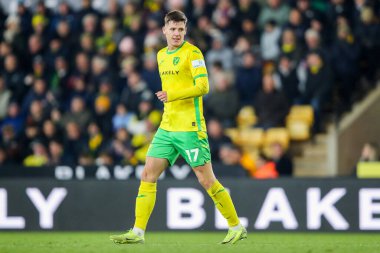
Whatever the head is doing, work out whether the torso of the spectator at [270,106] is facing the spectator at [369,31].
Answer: no

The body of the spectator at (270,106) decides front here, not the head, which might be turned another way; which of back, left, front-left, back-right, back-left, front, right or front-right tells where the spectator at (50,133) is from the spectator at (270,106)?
right

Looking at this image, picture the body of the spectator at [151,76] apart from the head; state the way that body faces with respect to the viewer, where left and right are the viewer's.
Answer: facing the viewer

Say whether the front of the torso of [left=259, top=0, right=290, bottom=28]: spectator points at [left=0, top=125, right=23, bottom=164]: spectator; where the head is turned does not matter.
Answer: no

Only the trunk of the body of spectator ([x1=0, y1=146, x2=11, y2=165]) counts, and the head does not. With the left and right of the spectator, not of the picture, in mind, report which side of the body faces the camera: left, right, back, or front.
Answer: front

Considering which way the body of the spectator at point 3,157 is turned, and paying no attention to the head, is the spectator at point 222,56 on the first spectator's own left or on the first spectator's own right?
on the first spectator's own left

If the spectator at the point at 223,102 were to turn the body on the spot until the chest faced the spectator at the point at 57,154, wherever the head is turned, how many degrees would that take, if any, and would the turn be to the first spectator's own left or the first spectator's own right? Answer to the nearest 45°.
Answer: approximately 90° to the first spectator's own right

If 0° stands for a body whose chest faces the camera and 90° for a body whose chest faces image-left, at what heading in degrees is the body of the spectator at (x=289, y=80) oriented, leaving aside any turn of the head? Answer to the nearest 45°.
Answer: approximately 45°

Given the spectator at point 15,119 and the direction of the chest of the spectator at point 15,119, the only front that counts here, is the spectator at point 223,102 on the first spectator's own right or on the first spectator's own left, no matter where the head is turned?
on the first spectator's own left

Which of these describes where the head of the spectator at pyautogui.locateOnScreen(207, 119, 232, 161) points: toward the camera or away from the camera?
toward the camera

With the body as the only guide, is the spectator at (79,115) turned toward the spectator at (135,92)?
no

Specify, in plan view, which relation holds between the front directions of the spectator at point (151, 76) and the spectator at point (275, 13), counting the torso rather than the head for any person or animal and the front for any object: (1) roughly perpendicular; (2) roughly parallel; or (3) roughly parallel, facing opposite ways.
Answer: roughly parallel

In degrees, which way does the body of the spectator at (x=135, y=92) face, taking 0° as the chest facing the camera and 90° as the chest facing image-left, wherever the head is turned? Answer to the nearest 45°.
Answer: approximately 0°
